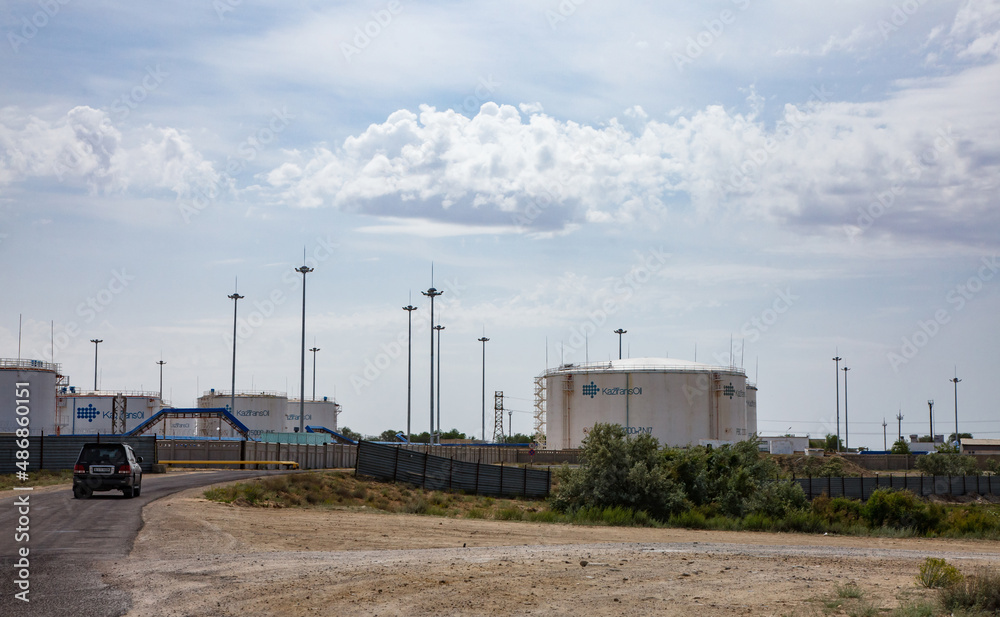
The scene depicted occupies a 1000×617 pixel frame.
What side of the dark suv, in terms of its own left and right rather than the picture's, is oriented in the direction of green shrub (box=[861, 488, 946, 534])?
right

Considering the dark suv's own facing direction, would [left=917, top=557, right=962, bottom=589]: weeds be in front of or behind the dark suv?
behind

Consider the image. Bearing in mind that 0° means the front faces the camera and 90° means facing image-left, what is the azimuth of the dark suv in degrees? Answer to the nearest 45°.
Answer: approximately 180°

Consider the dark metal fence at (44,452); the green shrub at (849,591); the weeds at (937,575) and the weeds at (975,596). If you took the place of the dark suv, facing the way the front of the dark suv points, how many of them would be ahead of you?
1

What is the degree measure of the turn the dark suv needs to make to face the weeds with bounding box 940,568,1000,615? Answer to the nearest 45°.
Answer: approximately 135° to its right

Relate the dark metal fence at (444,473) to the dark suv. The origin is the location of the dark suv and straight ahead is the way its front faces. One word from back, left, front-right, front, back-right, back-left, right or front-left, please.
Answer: front-right

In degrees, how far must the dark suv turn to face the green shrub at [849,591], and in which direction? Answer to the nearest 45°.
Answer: approximately 135° to its right

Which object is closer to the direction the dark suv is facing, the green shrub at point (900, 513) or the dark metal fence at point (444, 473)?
the dark metal fence

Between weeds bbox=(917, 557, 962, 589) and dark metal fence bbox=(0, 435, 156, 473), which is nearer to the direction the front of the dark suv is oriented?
the dark metal fence
